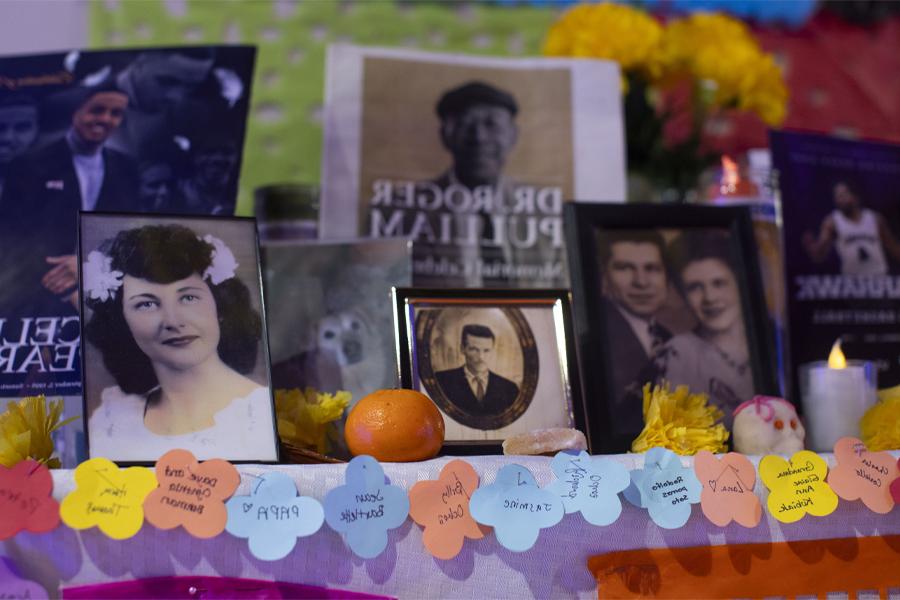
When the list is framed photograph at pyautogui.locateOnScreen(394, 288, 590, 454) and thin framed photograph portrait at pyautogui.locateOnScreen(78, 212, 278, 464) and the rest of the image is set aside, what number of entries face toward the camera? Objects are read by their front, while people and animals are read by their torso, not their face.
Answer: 2

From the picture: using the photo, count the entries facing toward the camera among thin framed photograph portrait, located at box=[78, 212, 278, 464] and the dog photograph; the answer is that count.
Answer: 2

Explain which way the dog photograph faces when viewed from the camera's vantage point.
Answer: facing the viewer

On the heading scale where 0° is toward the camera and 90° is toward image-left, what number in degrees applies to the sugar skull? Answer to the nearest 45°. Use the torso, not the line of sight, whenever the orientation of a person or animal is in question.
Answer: approximately 315°

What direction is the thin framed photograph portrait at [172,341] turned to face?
toward the camera

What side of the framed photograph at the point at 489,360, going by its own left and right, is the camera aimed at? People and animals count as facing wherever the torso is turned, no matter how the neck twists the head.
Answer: front

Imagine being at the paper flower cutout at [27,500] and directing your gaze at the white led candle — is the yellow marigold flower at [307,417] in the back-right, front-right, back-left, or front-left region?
front-left
